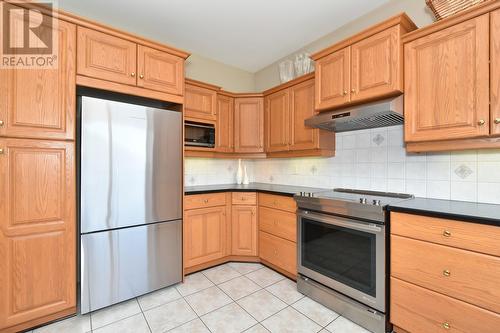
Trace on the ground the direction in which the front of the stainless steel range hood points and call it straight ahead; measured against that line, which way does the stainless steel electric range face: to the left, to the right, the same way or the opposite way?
the same way

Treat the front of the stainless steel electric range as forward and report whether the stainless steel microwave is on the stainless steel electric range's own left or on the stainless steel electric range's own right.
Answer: on the stainless steel electric range's own right

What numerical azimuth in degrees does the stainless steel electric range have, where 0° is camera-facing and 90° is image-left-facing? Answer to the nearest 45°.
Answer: approximately 45°

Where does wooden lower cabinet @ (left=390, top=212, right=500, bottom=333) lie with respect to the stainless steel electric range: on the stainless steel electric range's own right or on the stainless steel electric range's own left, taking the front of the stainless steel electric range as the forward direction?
on the stainless steel electric range's own left

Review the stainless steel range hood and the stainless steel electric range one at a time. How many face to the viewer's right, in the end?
0

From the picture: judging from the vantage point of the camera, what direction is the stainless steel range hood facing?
facing the viewer and to the left of the viewer

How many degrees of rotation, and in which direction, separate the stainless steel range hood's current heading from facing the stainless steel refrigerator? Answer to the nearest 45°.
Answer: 0° — it already faces it

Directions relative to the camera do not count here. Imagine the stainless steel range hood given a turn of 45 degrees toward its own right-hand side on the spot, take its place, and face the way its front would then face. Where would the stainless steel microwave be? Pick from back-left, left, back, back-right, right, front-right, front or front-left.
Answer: front

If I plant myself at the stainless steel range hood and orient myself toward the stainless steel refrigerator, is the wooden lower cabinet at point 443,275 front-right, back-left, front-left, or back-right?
back-left
